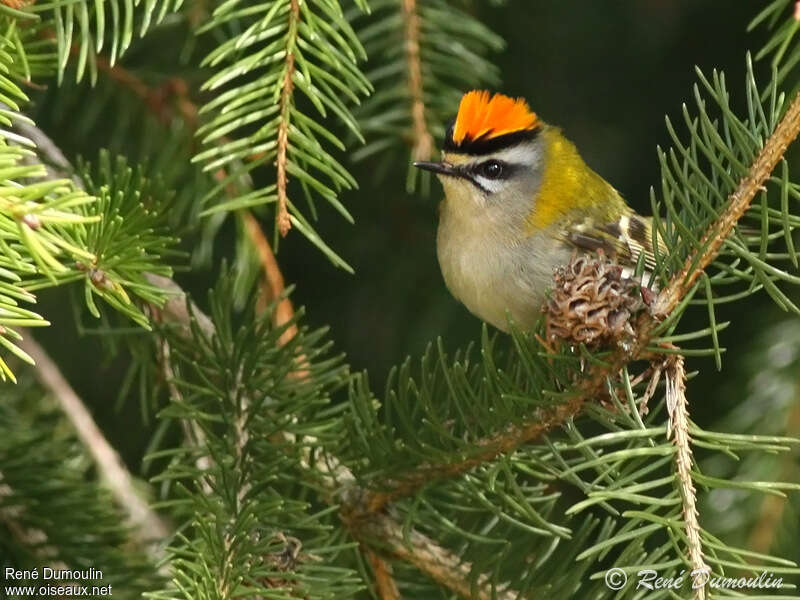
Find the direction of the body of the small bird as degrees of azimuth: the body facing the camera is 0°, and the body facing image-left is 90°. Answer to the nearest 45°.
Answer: approximately 45°
